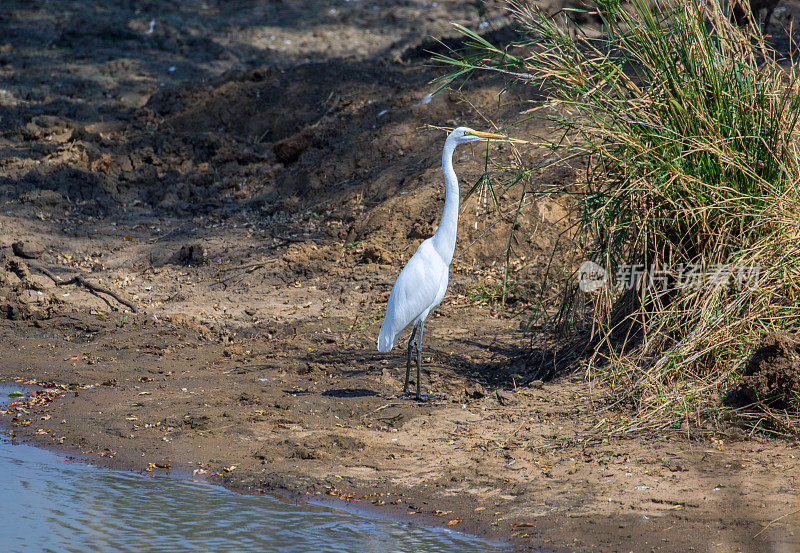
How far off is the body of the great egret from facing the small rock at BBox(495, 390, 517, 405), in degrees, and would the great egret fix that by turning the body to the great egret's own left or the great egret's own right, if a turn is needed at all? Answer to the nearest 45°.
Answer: approximately 45° to the great egret's own right

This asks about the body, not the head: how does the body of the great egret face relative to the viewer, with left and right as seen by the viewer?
facing to the right of the viewer

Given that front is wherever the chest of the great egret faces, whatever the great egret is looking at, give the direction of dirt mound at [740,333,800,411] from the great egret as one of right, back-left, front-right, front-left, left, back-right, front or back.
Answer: front-right

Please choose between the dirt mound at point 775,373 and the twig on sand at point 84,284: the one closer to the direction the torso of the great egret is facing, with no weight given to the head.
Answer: the dirt mound

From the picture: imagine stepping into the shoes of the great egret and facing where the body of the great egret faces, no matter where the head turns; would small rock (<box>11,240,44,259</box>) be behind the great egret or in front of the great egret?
behind

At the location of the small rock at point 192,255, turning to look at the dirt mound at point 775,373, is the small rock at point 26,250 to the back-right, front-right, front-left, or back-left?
back-right

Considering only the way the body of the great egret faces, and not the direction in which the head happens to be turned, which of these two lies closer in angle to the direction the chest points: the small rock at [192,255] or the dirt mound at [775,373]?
the dirt mound
